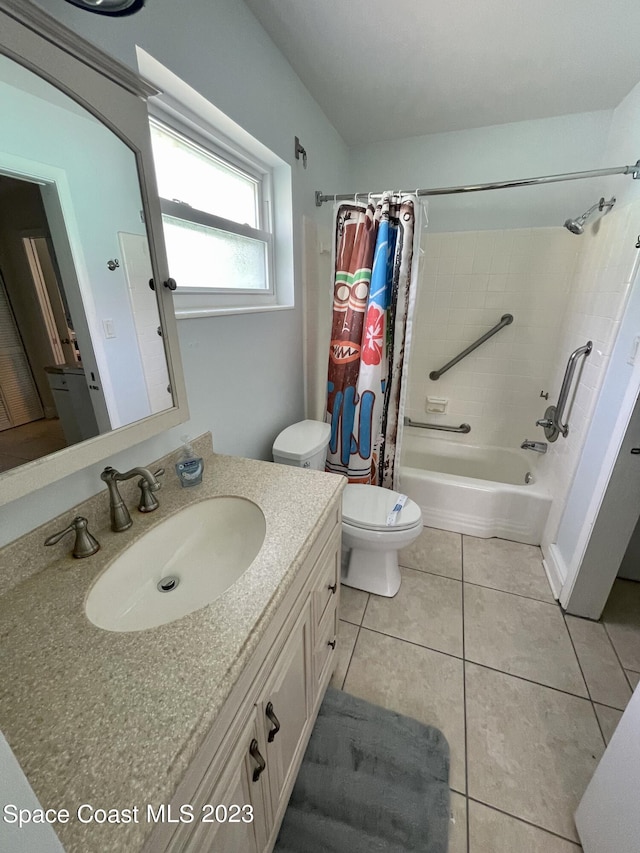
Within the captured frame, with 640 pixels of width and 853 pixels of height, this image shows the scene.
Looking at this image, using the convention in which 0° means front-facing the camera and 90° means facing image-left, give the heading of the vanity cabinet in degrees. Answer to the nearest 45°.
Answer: approximately 270°

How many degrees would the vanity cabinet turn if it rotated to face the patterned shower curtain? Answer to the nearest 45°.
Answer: approximately 45° to its left

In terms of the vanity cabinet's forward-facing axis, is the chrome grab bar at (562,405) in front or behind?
in front
